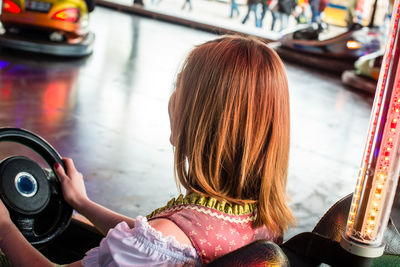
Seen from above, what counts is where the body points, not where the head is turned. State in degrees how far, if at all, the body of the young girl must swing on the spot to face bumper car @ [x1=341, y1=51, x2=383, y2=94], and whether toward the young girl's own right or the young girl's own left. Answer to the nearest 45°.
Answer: approximately 45° to the young girl's own right

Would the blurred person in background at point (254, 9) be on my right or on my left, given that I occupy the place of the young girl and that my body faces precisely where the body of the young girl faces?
on my right

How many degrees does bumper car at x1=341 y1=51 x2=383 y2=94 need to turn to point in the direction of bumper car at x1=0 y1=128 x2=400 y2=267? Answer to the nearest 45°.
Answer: approximately 45° to its left

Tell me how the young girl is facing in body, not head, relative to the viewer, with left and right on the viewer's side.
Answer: facing away from the viewer and to the left of the viewer

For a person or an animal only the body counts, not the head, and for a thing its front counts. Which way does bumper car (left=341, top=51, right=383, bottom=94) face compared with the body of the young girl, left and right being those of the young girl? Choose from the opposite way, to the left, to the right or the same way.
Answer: to the left

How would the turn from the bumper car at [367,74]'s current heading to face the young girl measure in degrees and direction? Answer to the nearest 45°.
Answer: approximately 45° to its left

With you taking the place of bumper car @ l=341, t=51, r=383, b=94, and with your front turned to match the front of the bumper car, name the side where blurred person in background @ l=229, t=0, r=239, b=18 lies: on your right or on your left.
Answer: on your right

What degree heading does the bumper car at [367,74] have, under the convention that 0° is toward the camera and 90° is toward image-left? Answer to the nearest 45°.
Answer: approximately 45°

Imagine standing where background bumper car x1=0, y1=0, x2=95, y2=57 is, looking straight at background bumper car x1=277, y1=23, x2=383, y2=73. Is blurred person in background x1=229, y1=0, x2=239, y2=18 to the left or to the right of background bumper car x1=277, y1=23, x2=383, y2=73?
left
